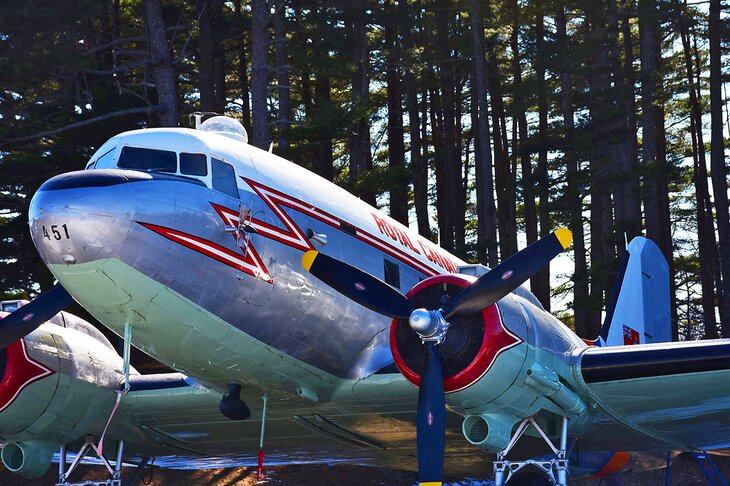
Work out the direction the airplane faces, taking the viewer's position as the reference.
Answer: facing the viewer and to the left of the viewer
